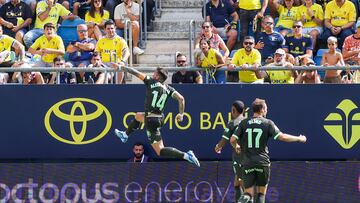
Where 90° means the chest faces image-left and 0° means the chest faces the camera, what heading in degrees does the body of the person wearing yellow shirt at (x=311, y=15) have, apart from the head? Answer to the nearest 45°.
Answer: approximately 0°

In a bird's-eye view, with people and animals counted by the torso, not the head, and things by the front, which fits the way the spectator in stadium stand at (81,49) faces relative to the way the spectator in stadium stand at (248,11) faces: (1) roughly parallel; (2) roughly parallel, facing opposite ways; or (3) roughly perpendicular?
roughly parallel

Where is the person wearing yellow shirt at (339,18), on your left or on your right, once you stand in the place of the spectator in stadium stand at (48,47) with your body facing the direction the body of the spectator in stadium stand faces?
on your left

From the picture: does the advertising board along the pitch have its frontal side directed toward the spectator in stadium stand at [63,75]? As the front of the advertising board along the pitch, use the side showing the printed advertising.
no

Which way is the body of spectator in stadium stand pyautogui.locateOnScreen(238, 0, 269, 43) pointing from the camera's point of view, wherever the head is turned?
toward the camera

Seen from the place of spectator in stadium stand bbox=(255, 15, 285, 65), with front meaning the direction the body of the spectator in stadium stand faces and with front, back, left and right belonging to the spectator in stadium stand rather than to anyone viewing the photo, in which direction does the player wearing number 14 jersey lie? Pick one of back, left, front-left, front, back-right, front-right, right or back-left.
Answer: front-right

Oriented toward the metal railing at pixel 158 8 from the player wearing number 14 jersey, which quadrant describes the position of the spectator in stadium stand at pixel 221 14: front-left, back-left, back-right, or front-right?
front-right

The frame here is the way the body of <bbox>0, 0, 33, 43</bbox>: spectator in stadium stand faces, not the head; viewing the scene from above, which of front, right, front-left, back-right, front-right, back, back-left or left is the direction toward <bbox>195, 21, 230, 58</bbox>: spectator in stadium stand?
front-left

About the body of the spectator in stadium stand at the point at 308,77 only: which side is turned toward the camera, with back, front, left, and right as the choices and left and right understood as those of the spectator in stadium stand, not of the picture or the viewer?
front

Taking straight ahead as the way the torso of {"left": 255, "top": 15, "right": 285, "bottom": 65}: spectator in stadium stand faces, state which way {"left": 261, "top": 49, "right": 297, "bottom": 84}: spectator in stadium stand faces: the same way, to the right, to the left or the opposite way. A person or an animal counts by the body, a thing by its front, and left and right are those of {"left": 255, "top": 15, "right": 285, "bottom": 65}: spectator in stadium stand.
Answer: the same way

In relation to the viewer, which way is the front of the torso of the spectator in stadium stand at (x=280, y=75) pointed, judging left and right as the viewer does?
facing the viewer

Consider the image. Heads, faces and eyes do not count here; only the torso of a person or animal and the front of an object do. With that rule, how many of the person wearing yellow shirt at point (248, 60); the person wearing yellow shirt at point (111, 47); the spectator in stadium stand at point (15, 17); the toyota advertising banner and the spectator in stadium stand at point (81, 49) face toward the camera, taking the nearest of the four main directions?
5

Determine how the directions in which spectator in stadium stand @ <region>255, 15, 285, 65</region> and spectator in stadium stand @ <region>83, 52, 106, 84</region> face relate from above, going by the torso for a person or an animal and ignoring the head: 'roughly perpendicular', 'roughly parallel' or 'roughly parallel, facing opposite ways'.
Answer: roughly parallel
